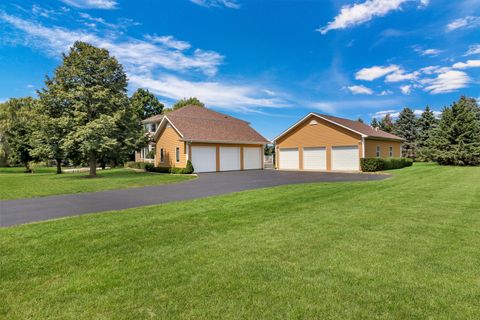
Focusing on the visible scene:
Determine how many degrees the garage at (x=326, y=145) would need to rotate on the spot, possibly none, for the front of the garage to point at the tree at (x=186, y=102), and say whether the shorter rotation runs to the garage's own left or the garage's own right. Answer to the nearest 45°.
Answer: approximately 90° to the garage's own right

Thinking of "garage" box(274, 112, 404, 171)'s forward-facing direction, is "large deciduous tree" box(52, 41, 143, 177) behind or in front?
in front

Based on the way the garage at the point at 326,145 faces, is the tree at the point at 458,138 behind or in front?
behind

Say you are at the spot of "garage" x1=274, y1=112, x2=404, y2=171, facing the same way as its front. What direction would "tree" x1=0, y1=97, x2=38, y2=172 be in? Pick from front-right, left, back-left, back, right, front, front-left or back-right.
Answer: front-right

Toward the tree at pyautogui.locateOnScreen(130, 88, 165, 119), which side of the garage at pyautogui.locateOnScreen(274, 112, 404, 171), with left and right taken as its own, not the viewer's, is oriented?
right

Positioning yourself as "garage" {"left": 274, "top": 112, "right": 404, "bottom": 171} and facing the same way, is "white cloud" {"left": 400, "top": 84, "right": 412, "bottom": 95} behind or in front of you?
behind

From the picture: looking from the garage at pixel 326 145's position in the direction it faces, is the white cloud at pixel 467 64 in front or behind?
behind

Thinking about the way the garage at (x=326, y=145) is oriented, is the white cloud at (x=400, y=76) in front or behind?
behind

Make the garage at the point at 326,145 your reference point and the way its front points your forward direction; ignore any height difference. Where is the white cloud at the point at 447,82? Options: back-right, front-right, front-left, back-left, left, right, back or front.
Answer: back

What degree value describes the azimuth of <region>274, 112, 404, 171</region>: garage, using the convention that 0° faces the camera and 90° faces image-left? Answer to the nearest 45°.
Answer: approximately 45°

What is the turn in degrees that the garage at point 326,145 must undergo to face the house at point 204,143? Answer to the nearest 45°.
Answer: approximately 45° to its right

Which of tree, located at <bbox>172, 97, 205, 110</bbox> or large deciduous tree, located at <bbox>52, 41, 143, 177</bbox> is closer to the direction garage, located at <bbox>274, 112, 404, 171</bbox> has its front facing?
the large deciduous tree

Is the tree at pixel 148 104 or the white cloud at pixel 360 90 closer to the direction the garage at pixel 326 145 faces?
the tree
